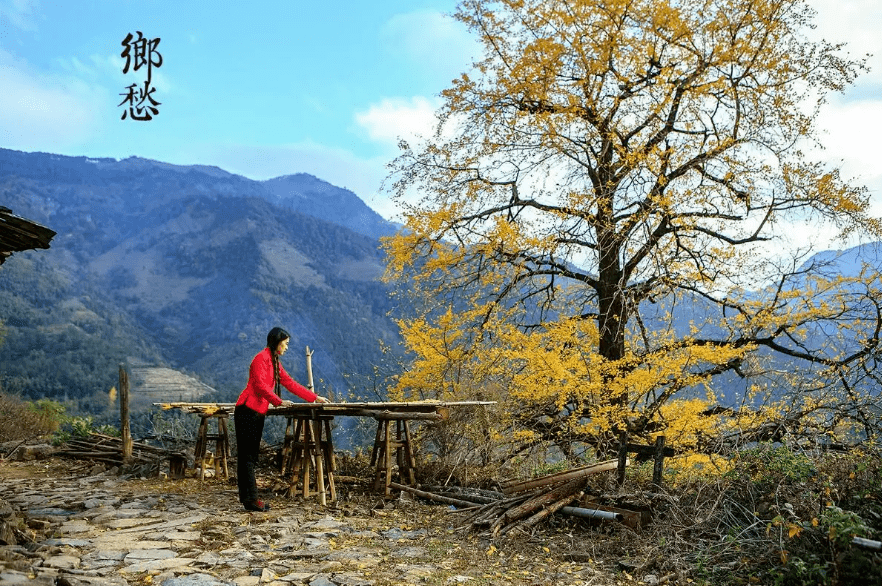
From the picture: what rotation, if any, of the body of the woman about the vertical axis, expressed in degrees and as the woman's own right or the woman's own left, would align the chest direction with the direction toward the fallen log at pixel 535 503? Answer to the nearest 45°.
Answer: approximately 45° to the woman's own right

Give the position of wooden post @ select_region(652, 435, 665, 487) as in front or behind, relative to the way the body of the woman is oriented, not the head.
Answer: in front

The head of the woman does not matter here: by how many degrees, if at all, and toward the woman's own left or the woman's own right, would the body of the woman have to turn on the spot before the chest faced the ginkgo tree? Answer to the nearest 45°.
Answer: approximately 45° to the woman's own left

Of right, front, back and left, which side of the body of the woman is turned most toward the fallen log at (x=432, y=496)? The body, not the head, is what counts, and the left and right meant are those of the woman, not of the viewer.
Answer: front

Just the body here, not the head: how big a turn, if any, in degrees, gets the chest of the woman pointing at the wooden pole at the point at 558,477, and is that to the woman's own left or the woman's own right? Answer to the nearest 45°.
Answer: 0° — they already face it

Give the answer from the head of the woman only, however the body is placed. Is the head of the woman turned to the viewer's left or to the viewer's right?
to the viewer's right

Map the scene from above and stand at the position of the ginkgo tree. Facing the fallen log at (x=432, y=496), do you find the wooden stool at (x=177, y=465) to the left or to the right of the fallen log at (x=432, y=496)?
right

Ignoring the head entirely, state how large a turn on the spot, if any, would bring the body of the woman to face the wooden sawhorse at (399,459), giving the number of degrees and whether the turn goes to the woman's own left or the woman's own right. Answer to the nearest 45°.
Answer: approximately 45° to the woman's own left

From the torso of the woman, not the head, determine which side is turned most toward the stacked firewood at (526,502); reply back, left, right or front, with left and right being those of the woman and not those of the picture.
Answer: front

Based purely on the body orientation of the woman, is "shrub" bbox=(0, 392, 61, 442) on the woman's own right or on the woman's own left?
on the woman's own left

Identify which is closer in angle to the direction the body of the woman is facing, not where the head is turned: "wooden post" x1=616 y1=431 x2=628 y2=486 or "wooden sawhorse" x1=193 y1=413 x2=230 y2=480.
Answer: the wooden post

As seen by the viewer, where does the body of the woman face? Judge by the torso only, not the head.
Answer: to the viewer's right
